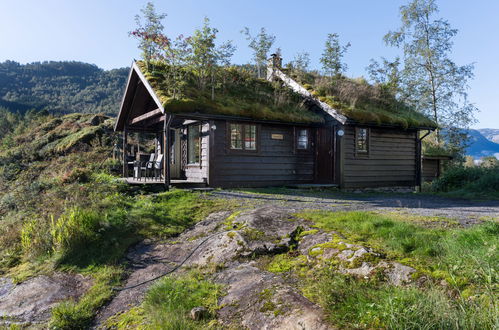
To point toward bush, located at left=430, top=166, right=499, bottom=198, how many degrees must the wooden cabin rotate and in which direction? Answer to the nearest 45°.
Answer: approximately 90° to its left

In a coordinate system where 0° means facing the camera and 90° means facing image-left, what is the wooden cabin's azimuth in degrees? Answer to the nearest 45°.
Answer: approximately 0°
